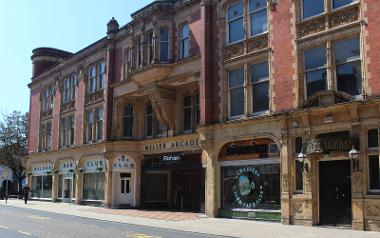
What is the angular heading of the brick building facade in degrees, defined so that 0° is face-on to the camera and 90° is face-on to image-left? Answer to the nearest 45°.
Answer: approximately 45°
